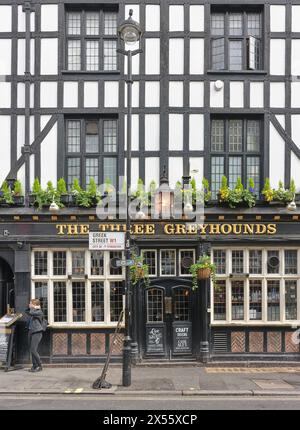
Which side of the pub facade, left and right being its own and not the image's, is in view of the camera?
front

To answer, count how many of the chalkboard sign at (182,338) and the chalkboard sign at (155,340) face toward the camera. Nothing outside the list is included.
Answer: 2

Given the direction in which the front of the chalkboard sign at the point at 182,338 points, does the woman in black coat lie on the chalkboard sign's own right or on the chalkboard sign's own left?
on the chalkboard sign's own right

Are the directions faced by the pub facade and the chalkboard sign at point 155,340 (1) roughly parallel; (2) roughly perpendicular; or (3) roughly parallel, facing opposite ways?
roughly parallel

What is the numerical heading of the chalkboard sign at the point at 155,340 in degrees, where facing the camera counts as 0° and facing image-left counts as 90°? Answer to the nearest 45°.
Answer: approximately 0°

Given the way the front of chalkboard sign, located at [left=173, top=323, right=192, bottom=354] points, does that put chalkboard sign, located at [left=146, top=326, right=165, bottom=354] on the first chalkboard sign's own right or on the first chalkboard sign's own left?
on the first chalkboard sign's own right

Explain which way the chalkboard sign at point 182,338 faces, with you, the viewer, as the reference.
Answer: facing the viewer

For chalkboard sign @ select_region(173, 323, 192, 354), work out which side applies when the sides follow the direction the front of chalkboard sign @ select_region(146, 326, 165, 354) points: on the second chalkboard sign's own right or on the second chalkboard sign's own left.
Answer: on the second chalkboard sign's own left

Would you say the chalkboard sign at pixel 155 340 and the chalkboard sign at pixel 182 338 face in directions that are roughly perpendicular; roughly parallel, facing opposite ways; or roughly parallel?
roughly parallel

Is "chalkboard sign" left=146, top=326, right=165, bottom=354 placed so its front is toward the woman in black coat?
no
